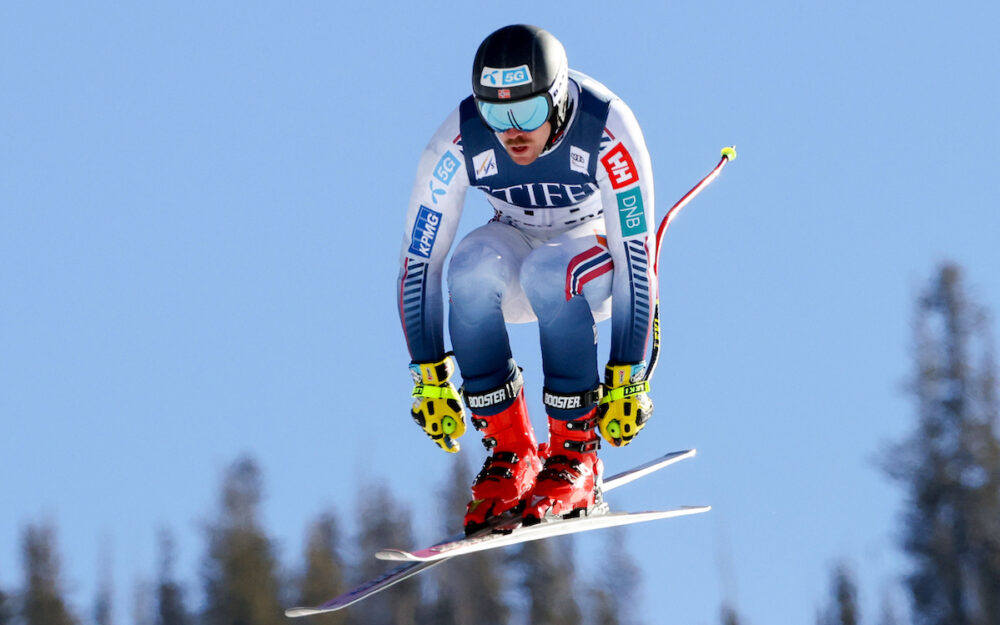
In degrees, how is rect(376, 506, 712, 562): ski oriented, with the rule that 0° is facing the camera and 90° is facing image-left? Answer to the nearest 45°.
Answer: approximately 45°

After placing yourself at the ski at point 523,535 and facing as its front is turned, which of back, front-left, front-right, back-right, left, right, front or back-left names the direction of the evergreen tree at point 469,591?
back-right

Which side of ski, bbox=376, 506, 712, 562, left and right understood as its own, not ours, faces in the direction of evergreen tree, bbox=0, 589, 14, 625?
right

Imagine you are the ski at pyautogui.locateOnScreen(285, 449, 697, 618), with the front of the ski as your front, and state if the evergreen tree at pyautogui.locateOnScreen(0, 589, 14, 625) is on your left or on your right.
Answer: on your right

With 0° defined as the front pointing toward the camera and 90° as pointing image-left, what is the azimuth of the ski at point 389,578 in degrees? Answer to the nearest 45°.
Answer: approximately 45°

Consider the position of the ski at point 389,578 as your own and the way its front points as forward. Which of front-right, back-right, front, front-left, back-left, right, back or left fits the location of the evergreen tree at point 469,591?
back-right

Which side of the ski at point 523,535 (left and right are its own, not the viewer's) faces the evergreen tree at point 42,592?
right
